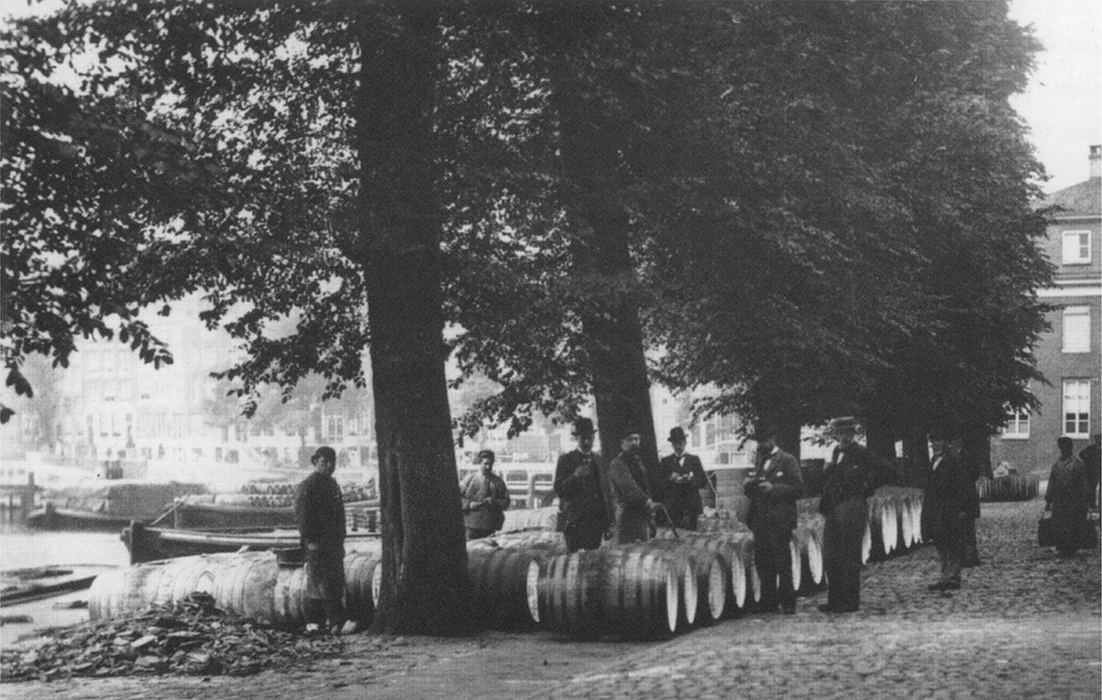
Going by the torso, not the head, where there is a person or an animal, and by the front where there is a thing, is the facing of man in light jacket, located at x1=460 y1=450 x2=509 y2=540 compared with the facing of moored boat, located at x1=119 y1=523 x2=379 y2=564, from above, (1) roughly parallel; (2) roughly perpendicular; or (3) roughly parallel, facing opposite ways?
roughly perpendicular

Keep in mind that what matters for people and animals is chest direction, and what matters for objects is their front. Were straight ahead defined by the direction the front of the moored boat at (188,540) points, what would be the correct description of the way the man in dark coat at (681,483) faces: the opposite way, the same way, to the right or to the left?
to the left

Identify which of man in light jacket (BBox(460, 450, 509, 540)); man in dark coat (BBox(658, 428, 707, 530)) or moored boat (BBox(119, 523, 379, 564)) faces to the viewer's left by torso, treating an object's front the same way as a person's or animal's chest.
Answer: the moored boat

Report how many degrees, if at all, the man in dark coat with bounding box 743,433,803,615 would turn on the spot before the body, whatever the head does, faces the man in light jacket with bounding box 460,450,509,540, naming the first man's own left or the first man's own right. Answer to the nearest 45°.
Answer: approximately 90° to the first man's own right

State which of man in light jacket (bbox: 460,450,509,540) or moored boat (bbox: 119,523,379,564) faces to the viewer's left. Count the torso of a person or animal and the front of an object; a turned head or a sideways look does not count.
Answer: the moored boat

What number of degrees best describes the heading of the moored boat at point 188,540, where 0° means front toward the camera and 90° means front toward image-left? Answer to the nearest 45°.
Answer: approximately 90°

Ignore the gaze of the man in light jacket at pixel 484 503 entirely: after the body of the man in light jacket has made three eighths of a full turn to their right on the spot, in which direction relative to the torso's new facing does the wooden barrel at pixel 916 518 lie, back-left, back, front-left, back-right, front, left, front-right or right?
right

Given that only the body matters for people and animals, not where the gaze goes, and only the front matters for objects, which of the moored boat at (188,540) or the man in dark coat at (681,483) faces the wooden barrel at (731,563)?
the man in dark coat

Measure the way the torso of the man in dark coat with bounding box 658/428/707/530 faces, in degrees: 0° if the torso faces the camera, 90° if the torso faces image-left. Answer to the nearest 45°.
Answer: approximately 0°

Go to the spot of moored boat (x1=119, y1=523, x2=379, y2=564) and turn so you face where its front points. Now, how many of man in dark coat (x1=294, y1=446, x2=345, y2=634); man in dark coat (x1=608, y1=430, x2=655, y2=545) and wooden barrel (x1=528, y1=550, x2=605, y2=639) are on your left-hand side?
3
